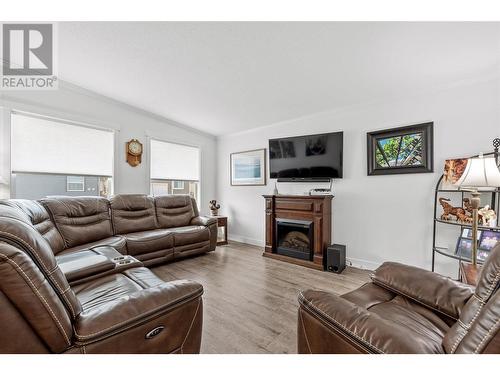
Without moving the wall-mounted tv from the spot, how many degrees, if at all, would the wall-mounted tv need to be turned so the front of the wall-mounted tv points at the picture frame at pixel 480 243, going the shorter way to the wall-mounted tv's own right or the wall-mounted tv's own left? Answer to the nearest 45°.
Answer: approximately 90° to the wall-mounted tv's own left

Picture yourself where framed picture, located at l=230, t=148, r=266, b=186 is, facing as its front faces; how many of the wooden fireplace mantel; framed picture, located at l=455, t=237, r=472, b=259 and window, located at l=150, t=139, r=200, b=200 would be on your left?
2

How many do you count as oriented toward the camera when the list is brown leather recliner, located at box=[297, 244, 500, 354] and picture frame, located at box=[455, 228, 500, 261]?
1

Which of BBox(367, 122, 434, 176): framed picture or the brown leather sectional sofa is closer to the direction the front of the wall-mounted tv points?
the brown leather sectional sofa

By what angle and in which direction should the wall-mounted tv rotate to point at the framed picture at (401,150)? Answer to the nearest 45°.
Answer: approximately 90° to its left

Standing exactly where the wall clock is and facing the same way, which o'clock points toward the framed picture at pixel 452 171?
The framed picture is roughly at 12 o'clock from the wall clock.

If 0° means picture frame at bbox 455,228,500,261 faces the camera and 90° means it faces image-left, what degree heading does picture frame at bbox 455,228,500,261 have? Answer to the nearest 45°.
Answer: approximately 0°

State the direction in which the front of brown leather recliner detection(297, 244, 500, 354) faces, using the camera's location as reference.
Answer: facing away from the viewer and to the left of the viewer

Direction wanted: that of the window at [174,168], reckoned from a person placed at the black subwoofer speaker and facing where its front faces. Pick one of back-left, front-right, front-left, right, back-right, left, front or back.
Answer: front-right
